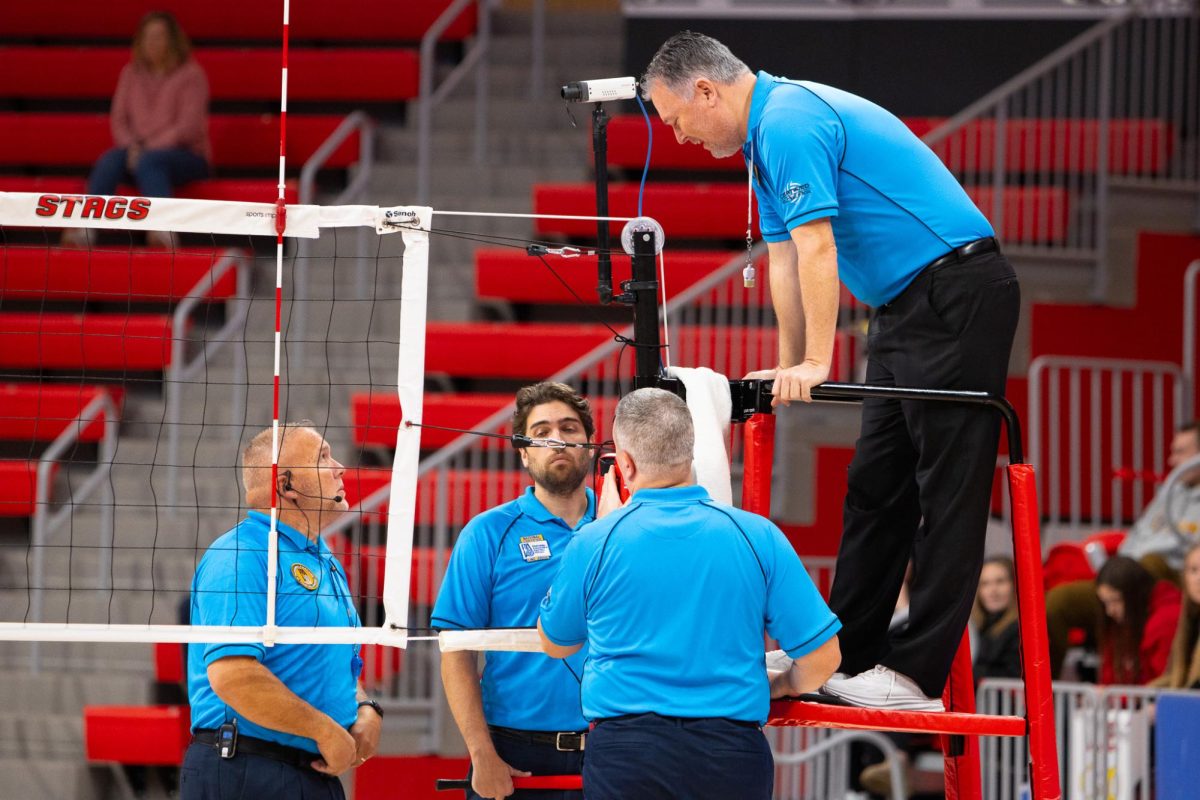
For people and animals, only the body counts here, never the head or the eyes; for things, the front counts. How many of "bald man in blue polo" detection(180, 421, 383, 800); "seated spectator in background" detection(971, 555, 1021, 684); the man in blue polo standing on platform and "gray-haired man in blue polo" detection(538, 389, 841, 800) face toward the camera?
1

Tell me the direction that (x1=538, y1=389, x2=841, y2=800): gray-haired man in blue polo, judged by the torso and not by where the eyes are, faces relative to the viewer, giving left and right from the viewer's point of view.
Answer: facing away from the viewer

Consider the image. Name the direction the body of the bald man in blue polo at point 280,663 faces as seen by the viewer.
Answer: to the viewer's right

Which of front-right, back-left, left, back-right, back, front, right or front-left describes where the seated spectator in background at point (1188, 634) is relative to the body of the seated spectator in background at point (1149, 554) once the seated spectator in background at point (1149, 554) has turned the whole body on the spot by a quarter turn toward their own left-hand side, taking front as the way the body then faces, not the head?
front-right

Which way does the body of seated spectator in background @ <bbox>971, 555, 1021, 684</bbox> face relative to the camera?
toward the camera

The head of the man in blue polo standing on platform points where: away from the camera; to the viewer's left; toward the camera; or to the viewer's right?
to the viewer's left

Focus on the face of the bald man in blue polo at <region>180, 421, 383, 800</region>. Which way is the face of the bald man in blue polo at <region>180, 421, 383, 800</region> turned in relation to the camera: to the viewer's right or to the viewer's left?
to the viewer's right

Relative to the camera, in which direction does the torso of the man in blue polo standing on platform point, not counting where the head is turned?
to the viewer's left

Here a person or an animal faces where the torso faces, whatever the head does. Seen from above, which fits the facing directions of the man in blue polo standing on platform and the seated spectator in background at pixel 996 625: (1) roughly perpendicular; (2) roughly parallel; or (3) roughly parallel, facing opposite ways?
roughly perpendicular

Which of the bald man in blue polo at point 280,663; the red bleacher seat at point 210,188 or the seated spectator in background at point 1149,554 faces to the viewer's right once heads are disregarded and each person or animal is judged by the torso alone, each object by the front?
the bald man in blue polo

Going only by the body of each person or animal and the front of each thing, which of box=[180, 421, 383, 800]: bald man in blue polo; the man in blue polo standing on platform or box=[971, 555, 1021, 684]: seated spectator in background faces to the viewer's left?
the man in blue polo standing on platform
